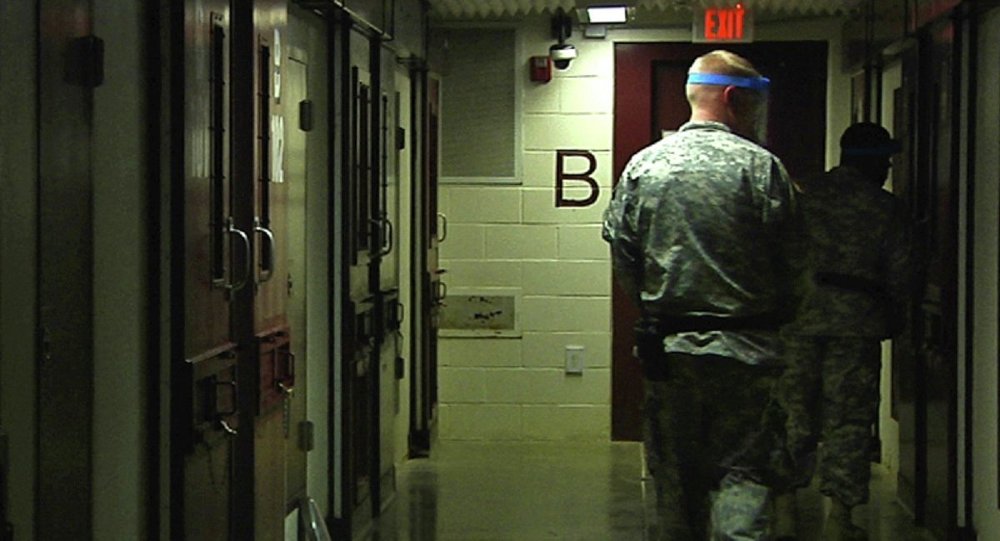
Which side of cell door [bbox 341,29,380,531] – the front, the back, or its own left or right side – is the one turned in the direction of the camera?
right

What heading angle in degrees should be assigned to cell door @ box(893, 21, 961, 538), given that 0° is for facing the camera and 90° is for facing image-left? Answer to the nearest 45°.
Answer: approximately 90°

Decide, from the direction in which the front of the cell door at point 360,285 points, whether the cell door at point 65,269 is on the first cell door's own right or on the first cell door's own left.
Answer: on the first cell door's own right

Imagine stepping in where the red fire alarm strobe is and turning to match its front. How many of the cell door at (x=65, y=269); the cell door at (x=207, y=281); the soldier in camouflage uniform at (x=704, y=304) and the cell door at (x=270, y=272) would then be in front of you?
4

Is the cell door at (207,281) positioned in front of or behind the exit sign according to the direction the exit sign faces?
in front

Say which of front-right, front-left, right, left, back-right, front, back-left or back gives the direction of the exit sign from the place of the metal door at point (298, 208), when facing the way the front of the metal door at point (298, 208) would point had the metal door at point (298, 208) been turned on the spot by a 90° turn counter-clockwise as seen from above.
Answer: front-right

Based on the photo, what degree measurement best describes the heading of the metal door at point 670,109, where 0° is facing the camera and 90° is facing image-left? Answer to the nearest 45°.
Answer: approximately 0°

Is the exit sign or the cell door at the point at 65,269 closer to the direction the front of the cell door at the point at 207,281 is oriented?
the exit sign

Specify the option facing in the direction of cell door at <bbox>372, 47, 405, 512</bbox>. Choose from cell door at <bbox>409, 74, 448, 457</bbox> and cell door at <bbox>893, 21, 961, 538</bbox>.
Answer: cell door at <bbox>893, 21, 961, 538</bbox>

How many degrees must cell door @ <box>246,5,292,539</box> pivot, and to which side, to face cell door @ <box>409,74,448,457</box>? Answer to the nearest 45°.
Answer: approximately 90° to its left

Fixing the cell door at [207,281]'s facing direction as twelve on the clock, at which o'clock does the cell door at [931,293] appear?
the cell door at [931,293] is roughly at 11 o'clock from the cell door at [207,281].

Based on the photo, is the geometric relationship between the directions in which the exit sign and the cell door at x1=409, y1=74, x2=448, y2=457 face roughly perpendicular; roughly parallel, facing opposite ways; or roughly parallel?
roughly perpendicular

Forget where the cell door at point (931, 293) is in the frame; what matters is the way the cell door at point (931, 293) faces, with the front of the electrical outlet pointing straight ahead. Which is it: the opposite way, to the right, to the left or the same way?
to the right

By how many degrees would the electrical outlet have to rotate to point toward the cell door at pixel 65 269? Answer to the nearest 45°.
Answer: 0° — it already faces it

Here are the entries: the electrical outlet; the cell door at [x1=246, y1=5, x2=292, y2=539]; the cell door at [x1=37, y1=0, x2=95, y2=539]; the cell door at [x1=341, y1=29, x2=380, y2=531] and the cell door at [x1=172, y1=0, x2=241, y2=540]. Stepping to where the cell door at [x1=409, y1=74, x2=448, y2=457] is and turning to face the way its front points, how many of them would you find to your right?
4

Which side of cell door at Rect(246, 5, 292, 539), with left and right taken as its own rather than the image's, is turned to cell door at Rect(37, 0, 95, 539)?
right

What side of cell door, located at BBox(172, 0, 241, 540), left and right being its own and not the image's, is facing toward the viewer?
right

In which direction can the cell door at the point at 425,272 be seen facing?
to the viewer's right

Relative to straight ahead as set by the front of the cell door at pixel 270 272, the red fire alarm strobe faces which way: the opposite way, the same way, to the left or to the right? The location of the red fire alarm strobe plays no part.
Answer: to the right

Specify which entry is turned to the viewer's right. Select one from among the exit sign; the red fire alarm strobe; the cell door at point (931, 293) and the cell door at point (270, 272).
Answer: the cell door at point (270, 272)

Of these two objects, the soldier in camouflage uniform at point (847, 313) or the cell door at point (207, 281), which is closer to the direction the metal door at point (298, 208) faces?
the soldier in camouflage uniform
